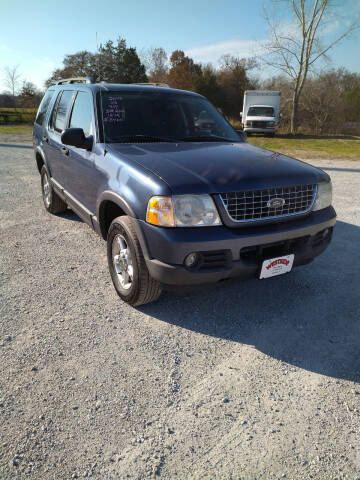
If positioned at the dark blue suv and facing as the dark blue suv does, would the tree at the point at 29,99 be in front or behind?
behind

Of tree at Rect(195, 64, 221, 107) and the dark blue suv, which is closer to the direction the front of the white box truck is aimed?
the dark blue suv

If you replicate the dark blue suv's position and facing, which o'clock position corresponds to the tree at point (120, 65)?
The tree is roughly at 7 o'clock from the dark blue suv.

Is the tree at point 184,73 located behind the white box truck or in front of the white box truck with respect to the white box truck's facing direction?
behind

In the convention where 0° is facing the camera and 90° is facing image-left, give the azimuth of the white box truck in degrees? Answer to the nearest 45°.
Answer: approximately 0°

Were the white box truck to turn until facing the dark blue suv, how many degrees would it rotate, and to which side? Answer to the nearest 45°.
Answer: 0° — it already faces it

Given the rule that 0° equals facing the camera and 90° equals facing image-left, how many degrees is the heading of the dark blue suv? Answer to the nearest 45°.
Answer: approximately 315°

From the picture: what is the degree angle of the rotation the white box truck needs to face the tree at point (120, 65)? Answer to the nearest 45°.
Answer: approximately 135° to its right

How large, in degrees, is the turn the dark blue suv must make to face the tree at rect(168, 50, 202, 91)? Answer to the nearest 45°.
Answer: approximately 135° to its left

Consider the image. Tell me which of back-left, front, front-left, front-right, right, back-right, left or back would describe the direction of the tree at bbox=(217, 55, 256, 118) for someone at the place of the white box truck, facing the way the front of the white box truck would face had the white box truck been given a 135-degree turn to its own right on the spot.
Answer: front-right
